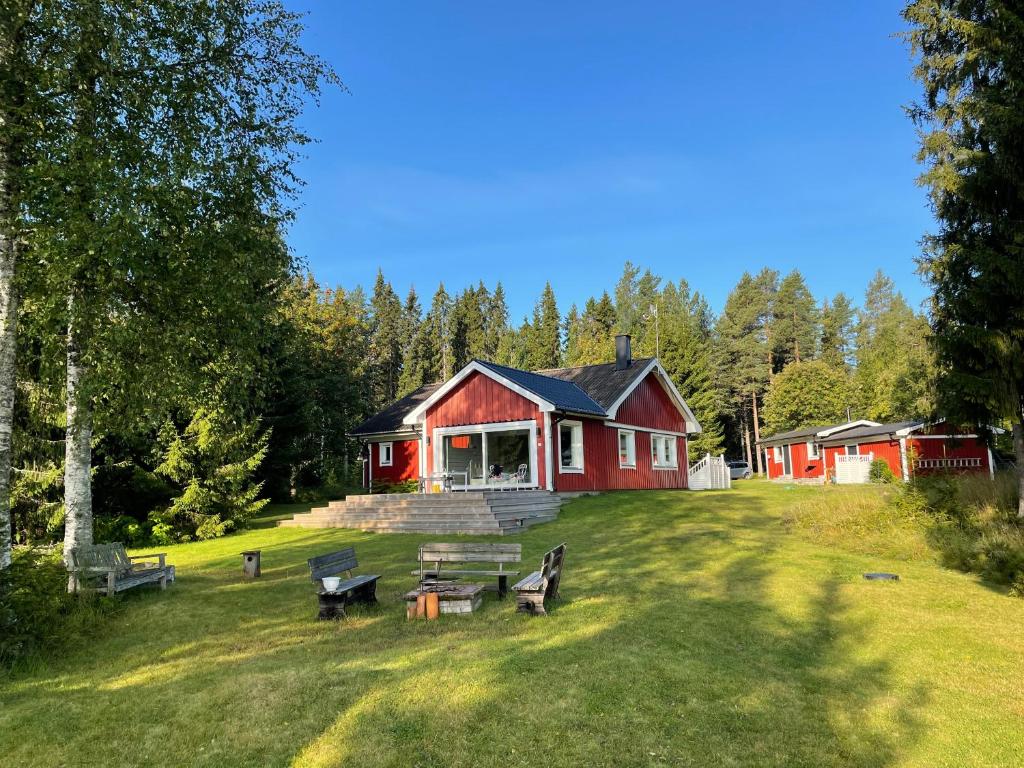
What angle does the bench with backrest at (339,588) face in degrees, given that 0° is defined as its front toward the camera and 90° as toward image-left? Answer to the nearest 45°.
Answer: approximately 315°

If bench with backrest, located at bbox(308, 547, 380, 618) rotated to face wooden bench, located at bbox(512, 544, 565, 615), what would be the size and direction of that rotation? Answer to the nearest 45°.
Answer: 0° — it already faces it

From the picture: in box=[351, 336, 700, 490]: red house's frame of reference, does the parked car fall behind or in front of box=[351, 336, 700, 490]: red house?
behind

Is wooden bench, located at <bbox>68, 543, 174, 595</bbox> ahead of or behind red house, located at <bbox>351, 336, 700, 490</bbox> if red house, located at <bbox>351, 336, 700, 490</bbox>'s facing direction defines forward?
ahead

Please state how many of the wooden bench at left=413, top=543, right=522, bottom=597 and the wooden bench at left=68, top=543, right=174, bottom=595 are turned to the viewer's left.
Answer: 0

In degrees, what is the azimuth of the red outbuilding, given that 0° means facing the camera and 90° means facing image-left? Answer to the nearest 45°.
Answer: approximately 45°

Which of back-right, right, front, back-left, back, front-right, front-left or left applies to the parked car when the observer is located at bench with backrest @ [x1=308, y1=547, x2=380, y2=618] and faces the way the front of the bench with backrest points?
left

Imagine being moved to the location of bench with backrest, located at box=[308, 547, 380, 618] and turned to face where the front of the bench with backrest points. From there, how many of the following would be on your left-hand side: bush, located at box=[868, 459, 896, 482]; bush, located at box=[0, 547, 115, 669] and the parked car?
2

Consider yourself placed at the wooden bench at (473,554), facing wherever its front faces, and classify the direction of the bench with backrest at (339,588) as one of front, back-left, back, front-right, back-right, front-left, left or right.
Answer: right

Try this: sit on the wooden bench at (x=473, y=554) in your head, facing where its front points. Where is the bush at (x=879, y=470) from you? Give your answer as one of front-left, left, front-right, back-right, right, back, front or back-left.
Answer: back-left

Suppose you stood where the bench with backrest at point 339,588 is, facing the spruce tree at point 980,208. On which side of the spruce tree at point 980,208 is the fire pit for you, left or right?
right

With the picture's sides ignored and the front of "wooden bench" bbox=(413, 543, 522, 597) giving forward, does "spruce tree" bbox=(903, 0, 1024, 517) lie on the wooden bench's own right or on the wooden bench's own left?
on the wooden bench's own left
